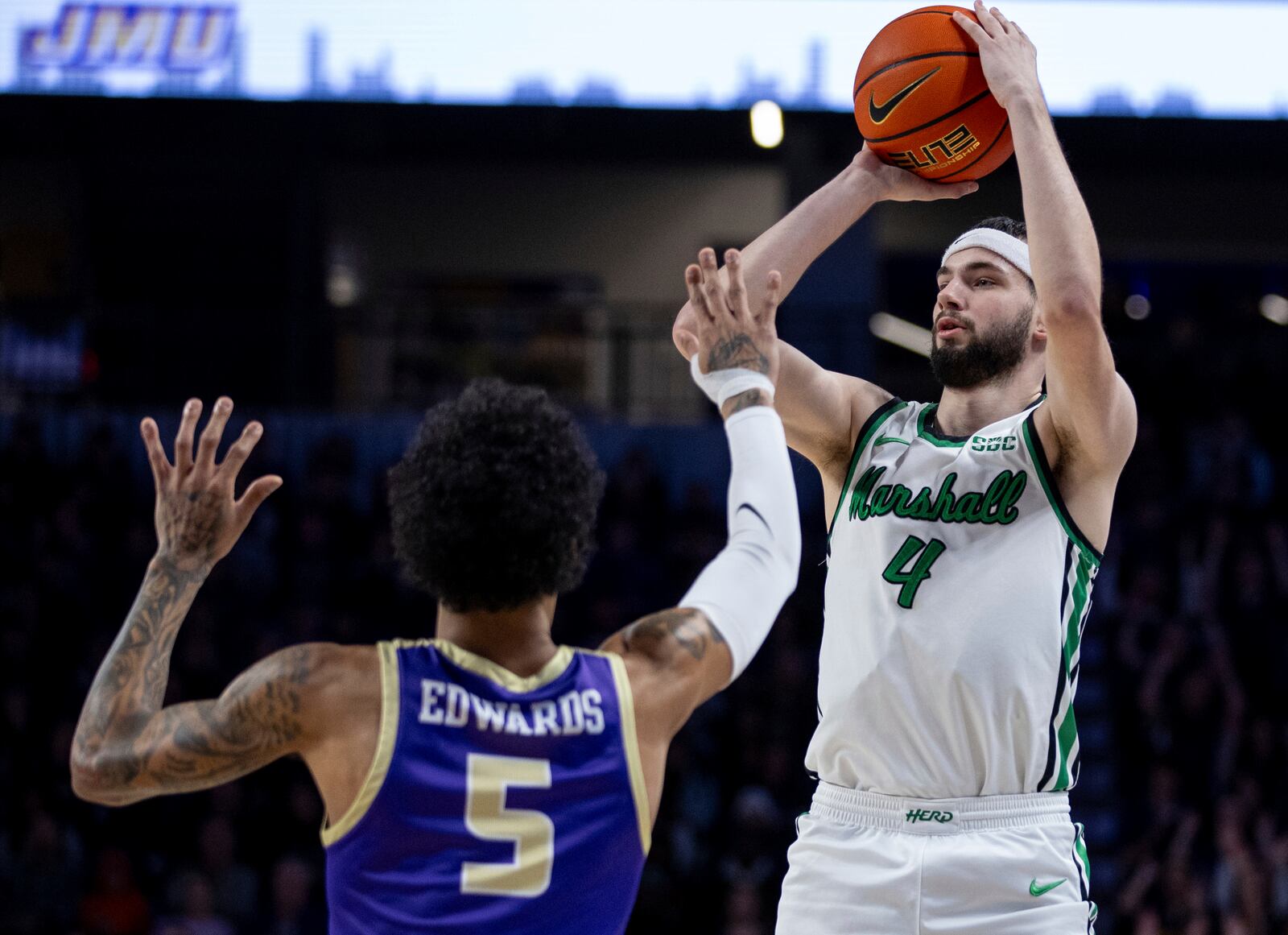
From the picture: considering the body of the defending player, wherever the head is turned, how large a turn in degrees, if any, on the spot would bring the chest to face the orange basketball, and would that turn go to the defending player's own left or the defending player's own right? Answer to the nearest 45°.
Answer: approximately 45° to the defending player's own right

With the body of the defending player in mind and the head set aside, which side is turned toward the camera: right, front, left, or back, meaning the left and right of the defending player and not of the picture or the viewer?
back

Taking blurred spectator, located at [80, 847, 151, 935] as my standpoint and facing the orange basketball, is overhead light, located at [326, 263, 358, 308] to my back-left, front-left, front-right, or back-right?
back-left

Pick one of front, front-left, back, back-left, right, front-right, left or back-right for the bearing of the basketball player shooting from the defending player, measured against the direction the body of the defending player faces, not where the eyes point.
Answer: front-right

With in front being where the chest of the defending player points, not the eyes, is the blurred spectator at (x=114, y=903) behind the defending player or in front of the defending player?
in front

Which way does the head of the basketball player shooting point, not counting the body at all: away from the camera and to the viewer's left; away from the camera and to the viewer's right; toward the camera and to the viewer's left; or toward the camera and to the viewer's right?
toward the camera and to the viewer's left

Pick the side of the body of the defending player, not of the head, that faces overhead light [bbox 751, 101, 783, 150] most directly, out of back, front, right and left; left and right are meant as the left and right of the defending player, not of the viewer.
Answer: front

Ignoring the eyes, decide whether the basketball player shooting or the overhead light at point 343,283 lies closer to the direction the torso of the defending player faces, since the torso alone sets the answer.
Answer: the overhead light

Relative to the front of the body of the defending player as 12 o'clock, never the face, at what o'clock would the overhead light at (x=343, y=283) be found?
The overhead light is roughly at 12 o'clock from the defending player.
